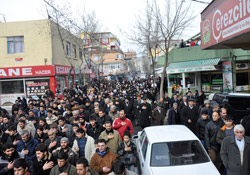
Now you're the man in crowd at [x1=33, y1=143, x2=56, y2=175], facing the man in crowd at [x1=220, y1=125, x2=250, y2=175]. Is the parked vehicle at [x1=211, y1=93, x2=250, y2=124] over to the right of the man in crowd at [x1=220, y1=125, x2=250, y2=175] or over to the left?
left

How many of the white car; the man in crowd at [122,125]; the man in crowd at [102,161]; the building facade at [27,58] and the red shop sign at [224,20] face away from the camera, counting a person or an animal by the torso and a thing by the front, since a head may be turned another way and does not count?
1

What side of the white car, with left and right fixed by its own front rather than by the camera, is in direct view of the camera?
back

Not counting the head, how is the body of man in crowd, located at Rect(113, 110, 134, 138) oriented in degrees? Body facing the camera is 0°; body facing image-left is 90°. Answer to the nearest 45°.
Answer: approximately 0°

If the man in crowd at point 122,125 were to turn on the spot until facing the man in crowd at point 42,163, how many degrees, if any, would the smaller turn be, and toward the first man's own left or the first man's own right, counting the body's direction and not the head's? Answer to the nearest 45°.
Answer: approximately 45° to the first man's own right

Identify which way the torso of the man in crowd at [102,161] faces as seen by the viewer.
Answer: toward the camera

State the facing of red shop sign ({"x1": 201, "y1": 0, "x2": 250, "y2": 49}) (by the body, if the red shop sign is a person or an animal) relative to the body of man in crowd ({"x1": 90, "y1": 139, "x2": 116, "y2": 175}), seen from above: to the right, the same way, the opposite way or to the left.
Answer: to the right

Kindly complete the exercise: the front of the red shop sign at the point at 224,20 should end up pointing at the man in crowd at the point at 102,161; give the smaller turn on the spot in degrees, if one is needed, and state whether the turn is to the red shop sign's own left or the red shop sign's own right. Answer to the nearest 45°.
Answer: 0° — it already faces them

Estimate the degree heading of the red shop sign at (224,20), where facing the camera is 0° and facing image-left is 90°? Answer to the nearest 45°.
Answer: approximately 45°

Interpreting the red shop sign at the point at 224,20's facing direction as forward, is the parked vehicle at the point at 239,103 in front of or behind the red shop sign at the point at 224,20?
behind

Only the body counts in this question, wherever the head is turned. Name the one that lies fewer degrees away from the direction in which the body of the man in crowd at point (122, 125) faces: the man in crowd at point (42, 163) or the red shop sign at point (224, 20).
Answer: the man in crowd

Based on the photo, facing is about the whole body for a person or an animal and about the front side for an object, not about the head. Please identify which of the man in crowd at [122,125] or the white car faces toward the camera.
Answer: the man in crowd

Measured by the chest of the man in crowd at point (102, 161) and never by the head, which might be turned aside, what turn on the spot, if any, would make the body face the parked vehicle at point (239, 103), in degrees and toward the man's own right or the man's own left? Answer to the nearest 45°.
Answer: approximately 135° to the man's own left

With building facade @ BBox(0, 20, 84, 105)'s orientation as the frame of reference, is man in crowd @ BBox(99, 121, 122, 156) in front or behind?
in front
